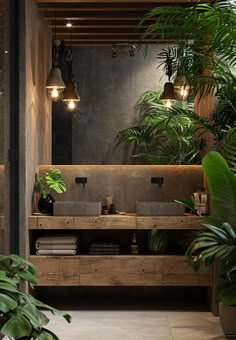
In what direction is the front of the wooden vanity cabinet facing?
toward the camera
